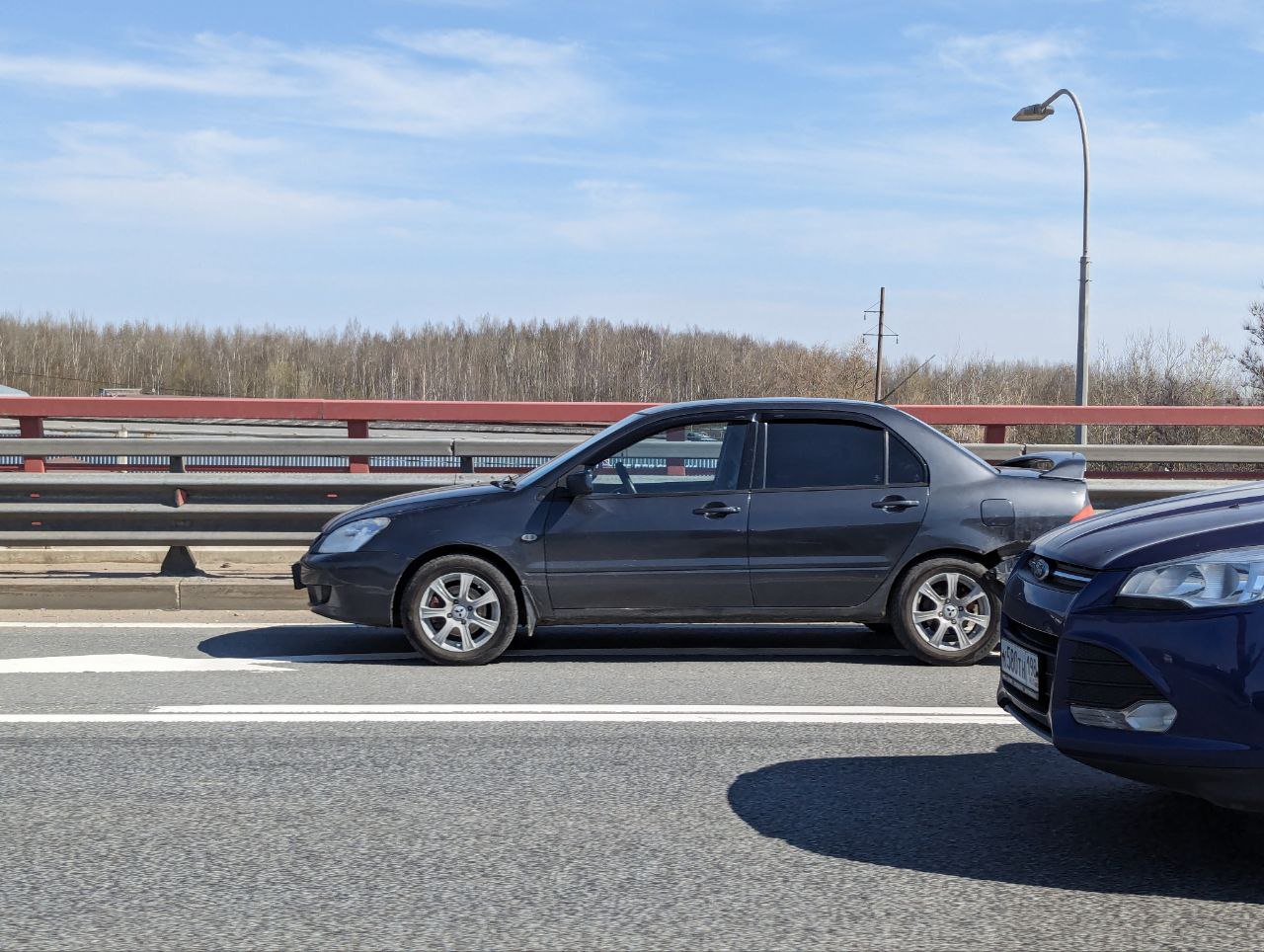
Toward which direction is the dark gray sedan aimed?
to the viewer's left

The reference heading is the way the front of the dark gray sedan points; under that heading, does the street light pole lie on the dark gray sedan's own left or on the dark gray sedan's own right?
on the dark gray sedan's own right

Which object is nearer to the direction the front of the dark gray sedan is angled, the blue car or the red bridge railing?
the red bridge railing

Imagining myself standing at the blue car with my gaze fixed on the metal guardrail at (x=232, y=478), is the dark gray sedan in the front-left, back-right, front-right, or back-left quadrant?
front-right

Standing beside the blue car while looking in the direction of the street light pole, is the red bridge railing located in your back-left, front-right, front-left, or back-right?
front-left

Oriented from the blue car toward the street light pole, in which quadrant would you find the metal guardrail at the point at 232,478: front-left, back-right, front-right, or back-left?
front-left

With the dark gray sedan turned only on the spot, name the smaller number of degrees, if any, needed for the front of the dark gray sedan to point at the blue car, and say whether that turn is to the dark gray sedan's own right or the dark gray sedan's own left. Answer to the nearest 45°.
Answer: approximately 90° to the dark gray sedan's own left

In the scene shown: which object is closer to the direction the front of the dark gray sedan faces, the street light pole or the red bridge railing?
the red bridge railing

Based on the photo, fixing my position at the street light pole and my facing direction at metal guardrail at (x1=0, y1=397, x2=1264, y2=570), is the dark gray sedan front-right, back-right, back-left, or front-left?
front-left
